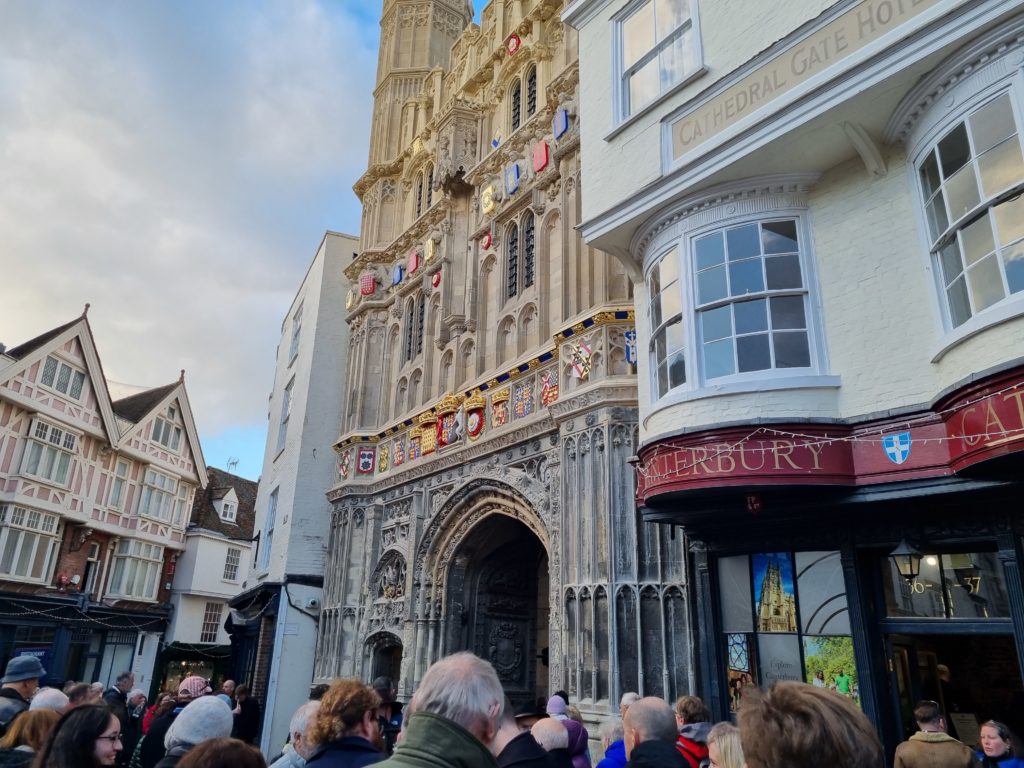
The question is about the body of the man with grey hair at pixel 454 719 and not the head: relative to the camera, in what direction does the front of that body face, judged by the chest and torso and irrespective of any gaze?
away from the camera

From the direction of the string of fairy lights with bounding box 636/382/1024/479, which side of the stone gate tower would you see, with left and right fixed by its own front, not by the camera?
left

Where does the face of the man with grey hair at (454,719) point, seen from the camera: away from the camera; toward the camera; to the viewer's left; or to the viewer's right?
away from the camera

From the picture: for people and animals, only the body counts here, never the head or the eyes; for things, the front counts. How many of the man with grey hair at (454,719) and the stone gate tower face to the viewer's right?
0

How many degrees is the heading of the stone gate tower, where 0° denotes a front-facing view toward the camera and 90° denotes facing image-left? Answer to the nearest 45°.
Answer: approximately 45°

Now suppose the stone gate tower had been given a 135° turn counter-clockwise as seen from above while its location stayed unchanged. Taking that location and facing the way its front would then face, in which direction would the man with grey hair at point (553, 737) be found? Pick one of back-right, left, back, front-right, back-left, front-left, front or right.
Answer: right

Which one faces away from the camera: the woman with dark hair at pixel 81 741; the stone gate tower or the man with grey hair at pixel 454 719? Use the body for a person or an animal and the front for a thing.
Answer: the man with grey hair

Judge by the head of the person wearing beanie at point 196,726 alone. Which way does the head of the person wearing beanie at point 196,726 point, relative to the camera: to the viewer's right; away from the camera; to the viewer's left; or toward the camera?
away from the camera

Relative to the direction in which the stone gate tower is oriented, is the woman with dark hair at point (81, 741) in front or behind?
in front

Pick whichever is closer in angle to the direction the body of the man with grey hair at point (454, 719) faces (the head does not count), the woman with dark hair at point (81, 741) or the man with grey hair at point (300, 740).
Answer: the man with grey hair
